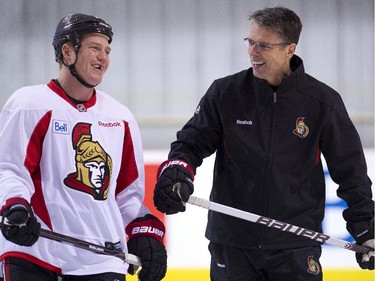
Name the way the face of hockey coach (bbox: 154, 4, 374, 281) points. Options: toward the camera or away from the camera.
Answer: toward the camera

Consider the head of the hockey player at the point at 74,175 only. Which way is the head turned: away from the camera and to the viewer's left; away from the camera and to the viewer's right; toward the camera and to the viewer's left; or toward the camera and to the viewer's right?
toward the camera and to the viewer's right

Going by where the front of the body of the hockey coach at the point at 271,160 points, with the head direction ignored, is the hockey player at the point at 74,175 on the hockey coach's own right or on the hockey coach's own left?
on the hockey coach's own right

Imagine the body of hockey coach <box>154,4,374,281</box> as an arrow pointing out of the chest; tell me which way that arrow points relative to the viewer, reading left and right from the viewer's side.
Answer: facing the viewer
